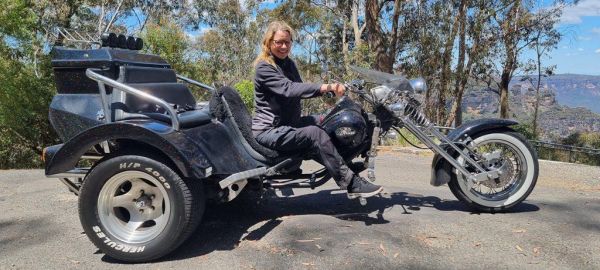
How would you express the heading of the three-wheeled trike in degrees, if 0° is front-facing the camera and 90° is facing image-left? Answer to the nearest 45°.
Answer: approximately 270°

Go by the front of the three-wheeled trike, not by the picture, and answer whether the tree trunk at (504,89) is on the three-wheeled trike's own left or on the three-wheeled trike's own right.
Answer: on the three-wheeled trike's own left

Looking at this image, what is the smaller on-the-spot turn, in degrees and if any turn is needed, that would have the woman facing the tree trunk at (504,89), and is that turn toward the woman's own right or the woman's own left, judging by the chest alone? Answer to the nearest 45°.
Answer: approximately 45° to the woman's own left

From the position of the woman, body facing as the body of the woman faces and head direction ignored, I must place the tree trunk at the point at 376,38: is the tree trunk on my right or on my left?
on my left

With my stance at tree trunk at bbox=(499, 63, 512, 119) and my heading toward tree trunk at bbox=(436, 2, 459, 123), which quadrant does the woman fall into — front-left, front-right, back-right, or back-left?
front-left

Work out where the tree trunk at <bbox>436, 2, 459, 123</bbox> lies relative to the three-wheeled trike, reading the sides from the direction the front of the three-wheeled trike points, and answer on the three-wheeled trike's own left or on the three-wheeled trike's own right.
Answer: on the three-wheeled trike's own left

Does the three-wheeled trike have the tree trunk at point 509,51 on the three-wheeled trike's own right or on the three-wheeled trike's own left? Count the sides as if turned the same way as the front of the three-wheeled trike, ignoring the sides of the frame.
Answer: on the three-wheeled trike's own left

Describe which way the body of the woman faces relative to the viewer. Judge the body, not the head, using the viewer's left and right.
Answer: facing to the right of the viewer

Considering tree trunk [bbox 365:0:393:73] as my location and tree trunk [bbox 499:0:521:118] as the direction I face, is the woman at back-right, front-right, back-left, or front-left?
back-right

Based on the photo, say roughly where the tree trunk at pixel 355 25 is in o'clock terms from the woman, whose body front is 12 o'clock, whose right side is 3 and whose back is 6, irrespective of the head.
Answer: The tree trunk is roughly at 9 o'clock from the woman.
